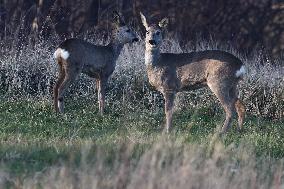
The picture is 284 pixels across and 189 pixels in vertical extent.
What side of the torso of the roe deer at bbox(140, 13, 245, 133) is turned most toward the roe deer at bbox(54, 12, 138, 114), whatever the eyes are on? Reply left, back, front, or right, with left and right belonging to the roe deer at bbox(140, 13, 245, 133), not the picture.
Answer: front

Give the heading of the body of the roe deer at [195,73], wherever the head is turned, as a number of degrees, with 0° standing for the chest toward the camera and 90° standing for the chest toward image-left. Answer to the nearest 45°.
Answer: approximately 90°
